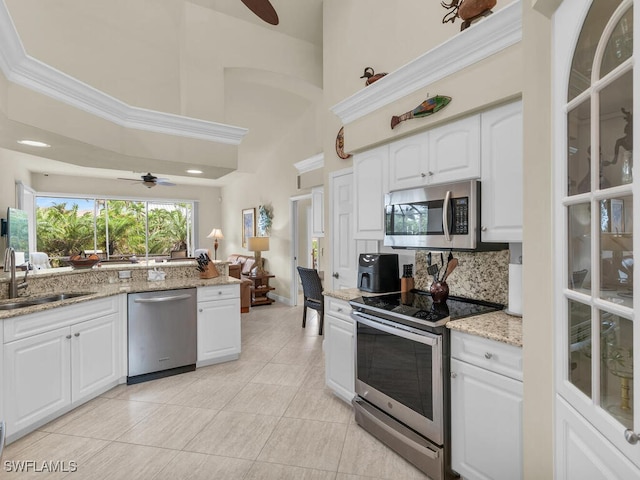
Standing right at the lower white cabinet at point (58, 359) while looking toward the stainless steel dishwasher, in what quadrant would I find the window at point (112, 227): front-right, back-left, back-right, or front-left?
front-left

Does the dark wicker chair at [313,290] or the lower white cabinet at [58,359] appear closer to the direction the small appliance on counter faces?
the lower white cabinet

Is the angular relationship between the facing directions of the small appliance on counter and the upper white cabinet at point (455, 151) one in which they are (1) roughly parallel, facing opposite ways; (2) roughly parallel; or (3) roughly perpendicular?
roughly parallel

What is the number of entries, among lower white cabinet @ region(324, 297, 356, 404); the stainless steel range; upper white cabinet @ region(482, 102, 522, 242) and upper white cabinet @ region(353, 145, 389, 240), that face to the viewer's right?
0

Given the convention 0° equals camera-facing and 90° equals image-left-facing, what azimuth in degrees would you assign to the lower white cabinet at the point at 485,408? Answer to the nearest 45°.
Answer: approximately 45°

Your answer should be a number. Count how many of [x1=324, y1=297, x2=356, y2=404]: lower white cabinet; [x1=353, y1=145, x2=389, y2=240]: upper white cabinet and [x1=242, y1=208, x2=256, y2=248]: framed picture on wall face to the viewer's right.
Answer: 0

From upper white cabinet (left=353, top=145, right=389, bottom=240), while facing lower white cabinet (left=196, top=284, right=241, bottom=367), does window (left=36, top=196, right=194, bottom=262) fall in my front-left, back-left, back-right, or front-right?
front-right

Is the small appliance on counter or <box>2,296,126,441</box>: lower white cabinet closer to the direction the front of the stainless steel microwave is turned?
the lower white cabinet

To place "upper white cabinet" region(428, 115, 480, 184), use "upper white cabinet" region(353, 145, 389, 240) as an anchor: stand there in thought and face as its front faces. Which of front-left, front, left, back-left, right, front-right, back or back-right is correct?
left

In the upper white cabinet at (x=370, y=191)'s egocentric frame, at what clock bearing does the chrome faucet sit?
The chrome faucet is roughly at 1 o'clock from the upper white cabinet.

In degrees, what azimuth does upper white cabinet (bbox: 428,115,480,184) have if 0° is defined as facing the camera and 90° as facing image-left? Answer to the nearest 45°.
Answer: approximately 45°

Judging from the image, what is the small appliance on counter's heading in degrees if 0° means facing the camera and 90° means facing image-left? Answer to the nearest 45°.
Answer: approximately 45°
